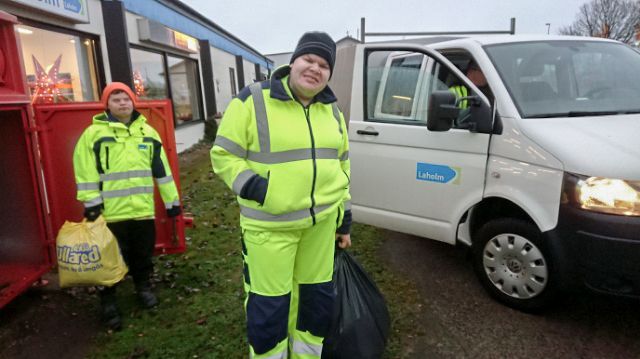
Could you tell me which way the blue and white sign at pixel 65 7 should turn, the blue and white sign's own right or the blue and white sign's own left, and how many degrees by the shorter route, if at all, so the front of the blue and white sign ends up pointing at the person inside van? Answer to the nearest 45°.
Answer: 0° — it already faces them

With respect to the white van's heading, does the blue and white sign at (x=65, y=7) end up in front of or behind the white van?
behind

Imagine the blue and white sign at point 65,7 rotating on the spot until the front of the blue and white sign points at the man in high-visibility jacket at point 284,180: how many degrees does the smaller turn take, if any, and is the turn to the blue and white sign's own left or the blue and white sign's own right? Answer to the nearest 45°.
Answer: approximately 45° to the blue and white sign's own right

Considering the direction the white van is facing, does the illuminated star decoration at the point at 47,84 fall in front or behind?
behind

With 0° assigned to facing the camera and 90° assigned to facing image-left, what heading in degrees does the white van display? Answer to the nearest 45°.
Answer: approximately 315°

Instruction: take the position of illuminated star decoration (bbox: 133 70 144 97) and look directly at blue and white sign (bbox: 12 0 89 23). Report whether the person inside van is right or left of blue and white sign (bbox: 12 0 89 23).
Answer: left

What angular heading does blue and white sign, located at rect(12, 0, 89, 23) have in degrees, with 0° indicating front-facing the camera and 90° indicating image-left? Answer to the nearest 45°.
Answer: approximately 315°
